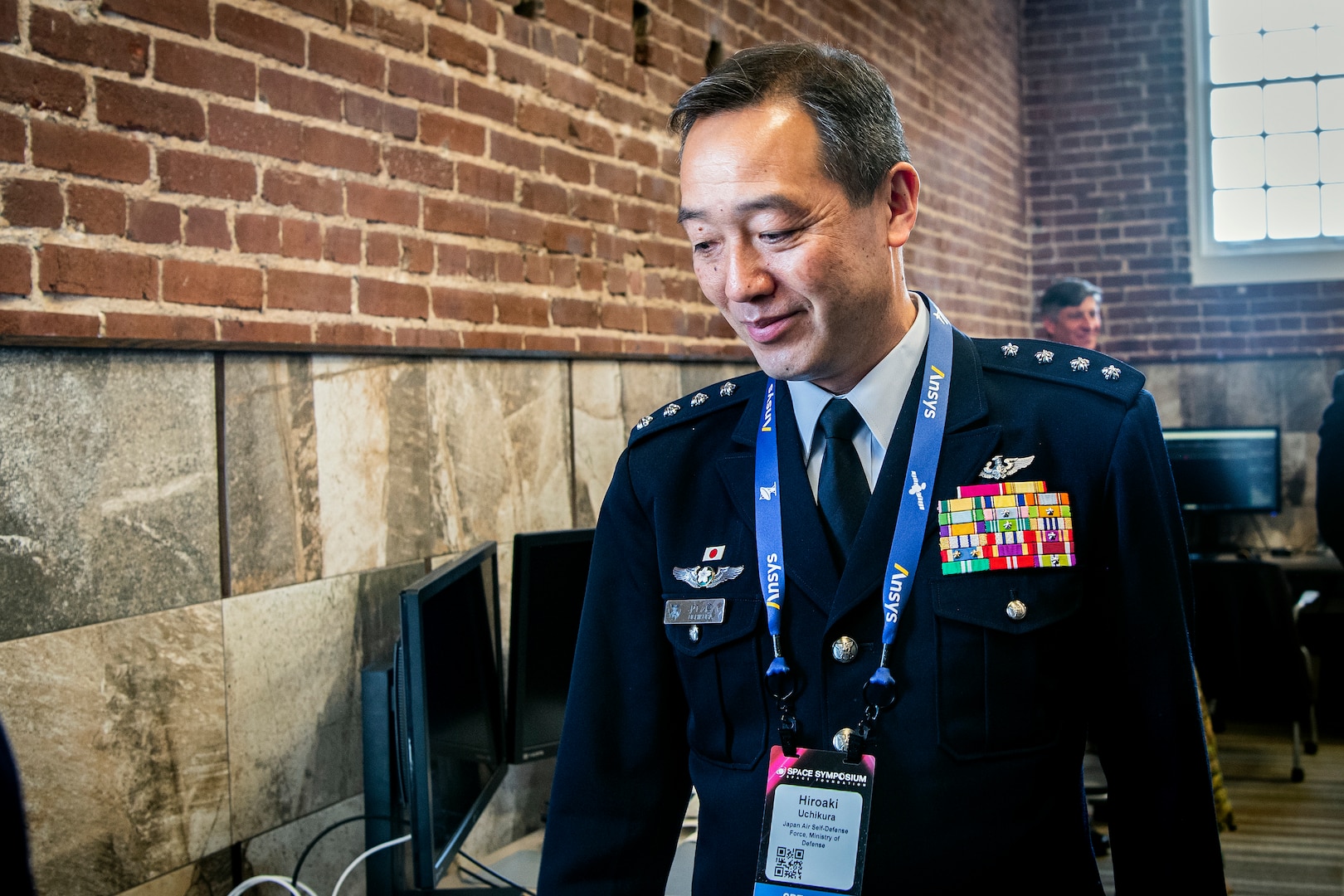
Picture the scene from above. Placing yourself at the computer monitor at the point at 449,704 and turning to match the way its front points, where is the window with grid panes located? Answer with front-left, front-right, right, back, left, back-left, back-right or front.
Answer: front-left

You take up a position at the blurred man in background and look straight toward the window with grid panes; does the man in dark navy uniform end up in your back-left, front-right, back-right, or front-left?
back-right

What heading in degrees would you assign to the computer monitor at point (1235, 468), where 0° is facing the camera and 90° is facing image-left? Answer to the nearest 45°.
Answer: approximately 0°

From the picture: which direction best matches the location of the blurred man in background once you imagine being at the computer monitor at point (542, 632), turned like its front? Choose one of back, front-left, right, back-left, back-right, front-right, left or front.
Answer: left

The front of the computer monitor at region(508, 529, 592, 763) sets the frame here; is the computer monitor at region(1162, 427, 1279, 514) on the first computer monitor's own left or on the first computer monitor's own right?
on the first computer monitor's own left

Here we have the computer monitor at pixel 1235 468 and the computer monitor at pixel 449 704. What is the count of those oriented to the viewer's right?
1

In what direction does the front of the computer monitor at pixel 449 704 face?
to the viewer's right

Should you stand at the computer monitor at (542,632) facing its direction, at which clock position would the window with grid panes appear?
The window with grid panes is roughly at 9 o'clock from the computer monitor.
